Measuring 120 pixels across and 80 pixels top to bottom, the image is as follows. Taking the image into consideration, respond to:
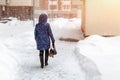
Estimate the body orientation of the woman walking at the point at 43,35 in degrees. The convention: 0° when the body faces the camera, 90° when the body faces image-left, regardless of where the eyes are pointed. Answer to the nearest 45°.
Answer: approximately 180°
